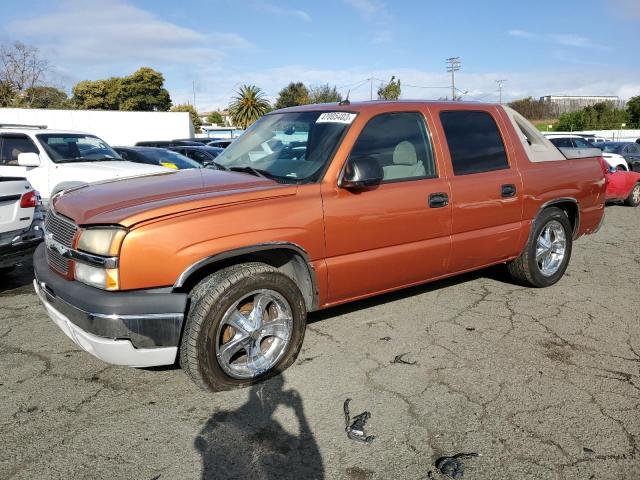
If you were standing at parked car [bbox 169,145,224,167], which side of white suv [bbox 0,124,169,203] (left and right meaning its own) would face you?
left

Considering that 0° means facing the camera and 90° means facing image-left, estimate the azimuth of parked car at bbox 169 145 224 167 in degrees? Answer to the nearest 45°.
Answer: approximately 315°

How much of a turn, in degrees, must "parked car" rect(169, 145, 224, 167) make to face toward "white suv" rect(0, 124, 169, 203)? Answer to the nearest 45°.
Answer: approximately 45° to its right

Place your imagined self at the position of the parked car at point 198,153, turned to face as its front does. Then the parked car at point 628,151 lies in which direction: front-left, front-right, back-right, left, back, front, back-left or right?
front-left

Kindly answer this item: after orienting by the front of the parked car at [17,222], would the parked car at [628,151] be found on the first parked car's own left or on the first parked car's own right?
on the first parked car's own right

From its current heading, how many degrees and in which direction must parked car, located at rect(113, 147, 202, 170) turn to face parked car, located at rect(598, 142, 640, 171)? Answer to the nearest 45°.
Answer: approximately 45° to its left

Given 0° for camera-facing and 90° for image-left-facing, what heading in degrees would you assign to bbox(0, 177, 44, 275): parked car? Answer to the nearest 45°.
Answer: approximately 135°
